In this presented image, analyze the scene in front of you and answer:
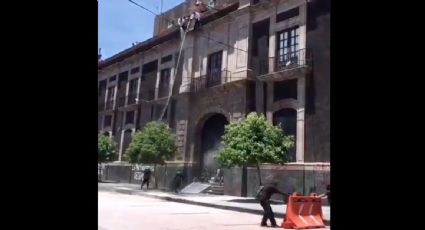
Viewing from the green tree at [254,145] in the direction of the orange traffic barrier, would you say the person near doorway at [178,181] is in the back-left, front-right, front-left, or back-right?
back-right

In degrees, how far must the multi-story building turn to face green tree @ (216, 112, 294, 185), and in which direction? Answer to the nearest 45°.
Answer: approximately 45° to its left

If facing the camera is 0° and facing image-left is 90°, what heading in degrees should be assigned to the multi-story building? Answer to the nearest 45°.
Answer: approximately 45°

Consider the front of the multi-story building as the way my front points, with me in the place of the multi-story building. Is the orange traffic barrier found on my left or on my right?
on my left
